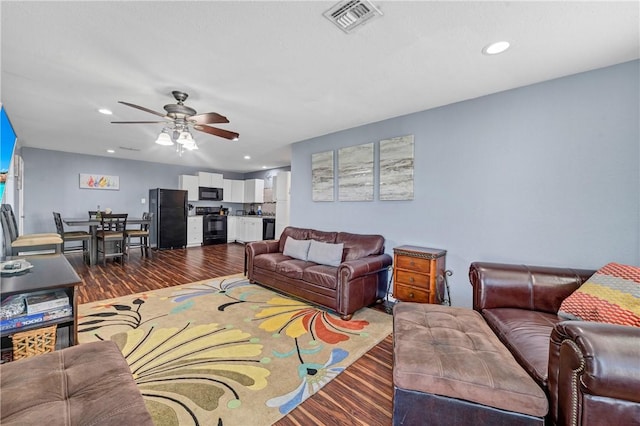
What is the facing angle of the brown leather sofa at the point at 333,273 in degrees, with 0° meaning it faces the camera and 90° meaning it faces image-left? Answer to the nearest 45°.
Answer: approximately 45°

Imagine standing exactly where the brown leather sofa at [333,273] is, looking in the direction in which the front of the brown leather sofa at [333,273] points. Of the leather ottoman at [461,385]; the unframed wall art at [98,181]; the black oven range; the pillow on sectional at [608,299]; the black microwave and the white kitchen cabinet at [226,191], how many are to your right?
4

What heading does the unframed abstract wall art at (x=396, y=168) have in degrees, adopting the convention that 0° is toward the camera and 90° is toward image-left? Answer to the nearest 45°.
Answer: approximately 45°

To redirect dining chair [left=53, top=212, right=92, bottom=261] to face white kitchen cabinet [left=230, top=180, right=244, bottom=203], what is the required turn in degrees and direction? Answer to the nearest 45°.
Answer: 0° — it already faces it

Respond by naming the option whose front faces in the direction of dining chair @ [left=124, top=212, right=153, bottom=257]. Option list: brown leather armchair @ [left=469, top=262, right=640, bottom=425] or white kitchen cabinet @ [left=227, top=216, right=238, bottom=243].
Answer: the brown leather armchair

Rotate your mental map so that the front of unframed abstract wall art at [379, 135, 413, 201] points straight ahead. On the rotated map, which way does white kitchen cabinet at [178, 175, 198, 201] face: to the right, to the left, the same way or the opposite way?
to the left

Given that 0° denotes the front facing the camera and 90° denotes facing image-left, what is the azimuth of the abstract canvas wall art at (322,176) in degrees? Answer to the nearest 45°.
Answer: approximately 45°

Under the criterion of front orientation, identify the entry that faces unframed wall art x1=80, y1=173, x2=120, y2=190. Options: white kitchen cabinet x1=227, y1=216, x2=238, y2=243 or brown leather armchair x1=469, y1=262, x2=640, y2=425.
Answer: the brown leather armchair

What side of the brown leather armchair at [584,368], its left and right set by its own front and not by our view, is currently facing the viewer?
left

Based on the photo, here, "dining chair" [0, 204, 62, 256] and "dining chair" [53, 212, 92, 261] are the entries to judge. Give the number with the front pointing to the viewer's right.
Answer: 2

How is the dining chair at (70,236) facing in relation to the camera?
to the viewer's right
